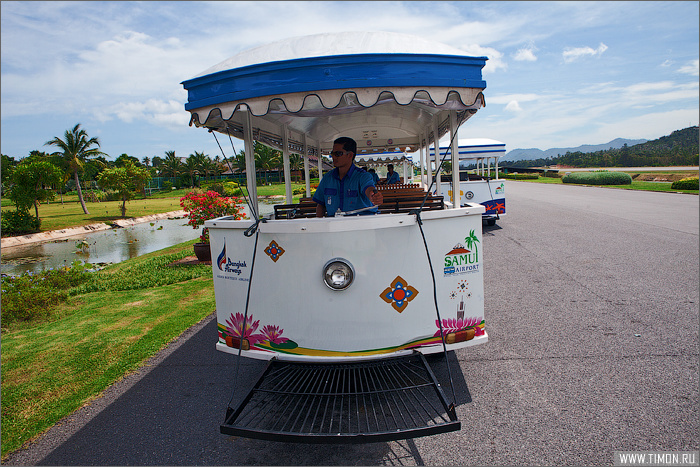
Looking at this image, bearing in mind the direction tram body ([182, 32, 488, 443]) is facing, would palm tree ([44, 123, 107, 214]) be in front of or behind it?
behind

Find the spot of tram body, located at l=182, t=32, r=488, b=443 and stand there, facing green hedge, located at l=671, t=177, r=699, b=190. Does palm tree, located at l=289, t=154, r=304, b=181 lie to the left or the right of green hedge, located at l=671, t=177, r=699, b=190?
left

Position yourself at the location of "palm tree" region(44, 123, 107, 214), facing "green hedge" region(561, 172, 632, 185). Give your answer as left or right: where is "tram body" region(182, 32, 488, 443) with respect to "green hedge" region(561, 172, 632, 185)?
right

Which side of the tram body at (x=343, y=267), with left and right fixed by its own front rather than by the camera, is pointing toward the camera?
front

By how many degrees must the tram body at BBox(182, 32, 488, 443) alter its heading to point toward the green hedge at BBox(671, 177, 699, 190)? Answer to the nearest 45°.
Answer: approximately 135° to its left

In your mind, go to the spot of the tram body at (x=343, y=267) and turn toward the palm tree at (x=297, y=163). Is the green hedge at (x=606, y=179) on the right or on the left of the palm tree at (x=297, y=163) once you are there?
right

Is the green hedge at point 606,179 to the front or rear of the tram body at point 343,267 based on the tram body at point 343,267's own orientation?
to the rear

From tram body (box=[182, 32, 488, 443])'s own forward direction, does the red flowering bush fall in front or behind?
behind

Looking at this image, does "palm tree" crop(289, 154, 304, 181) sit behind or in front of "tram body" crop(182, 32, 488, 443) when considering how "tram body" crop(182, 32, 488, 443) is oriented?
behind
